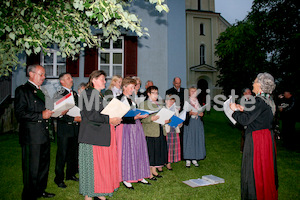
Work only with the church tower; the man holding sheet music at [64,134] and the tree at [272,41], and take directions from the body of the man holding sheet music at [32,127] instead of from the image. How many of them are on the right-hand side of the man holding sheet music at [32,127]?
0

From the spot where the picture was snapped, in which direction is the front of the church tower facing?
facing the viewer

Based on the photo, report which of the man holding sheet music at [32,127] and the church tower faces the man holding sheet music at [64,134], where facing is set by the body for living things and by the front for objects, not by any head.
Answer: the church tower

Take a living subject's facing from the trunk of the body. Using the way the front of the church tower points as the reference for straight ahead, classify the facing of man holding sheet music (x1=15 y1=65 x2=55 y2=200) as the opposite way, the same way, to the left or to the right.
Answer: to the left

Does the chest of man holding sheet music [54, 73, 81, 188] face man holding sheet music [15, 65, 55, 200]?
no

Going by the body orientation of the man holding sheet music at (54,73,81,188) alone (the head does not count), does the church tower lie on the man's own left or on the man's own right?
on the man's own left

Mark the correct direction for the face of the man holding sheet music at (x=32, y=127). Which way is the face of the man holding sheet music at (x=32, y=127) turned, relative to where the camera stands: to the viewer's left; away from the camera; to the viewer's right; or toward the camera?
to the viewer's right

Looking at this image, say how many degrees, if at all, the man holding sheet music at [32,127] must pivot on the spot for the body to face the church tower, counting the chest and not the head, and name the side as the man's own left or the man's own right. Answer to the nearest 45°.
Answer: approximately 90° to the man's own left

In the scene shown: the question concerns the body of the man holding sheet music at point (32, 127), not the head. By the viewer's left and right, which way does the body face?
facing the viewer and to the right of the viewer

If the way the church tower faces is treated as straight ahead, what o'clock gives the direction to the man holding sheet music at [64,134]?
The man holding sheet music is roughly at 12 o'clock from the church tower.

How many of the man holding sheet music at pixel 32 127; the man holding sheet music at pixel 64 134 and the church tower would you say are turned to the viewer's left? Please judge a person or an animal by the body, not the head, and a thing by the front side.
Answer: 0

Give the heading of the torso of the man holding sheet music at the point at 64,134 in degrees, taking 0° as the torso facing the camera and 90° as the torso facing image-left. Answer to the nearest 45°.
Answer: approximately 315°

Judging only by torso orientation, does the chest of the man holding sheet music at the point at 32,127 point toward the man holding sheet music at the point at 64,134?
no

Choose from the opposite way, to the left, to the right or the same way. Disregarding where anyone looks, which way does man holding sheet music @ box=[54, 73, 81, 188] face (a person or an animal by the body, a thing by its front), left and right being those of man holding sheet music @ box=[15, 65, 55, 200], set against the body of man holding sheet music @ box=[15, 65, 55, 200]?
the same way
